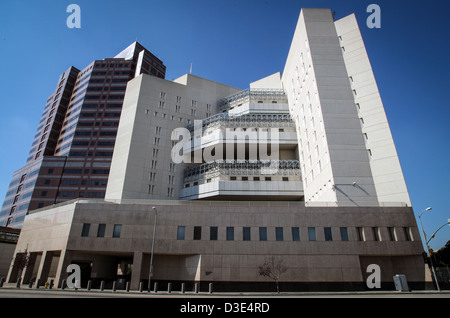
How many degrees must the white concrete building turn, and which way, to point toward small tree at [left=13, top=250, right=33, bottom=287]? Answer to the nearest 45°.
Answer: approximately 90° to its right

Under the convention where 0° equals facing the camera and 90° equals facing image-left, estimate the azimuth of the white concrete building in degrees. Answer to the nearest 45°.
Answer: approximately 0°
